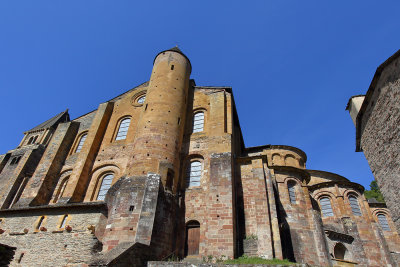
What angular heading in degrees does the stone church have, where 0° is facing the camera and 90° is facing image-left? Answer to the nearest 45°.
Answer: approximately 90°

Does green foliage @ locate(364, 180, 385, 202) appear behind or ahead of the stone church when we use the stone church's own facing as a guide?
behind
